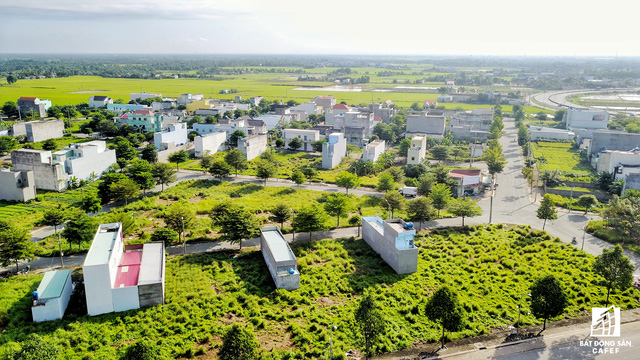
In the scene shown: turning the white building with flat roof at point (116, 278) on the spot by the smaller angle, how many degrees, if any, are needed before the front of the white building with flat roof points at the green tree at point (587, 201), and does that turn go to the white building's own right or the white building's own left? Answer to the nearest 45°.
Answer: approximately 90° to the white building's own right

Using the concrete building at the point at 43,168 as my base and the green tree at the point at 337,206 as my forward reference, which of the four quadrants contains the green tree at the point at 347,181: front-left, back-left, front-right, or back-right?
front-left

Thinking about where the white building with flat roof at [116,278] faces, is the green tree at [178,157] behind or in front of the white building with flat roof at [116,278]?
in front

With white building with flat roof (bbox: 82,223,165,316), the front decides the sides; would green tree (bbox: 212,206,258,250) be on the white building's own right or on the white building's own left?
on the white building's own right

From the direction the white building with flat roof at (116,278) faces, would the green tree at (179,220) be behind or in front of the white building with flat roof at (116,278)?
in front

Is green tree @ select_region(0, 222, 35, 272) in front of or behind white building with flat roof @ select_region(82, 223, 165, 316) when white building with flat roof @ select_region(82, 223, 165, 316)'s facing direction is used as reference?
in front

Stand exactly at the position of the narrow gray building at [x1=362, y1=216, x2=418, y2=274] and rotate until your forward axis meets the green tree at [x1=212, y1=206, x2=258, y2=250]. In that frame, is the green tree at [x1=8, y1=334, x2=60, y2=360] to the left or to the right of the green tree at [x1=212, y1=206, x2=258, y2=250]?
left

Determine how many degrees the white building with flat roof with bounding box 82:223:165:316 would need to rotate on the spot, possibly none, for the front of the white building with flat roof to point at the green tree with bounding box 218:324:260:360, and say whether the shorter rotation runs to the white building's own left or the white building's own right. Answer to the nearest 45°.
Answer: approximately 135° to the white building's own right

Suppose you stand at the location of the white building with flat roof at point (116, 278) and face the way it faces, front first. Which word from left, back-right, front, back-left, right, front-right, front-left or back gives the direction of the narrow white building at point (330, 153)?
front-right

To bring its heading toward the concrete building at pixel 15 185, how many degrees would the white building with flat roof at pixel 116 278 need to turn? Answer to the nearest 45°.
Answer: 0° — it already faces it

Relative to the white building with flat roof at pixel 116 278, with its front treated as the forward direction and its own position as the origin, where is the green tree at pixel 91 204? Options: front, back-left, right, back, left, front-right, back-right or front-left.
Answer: front

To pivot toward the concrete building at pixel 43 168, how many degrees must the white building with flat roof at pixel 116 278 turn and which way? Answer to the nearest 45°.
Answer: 0° — it already faces it

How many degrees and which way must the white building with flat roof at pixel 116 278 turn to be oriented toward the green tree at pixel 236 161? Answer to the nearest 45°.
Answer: approximately 45° to its right

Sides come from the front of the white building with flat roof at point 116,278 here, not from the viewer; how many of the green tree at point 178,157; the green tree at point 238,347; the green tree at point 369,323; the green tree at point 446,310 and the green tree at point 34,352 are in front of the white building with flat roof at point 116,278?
1

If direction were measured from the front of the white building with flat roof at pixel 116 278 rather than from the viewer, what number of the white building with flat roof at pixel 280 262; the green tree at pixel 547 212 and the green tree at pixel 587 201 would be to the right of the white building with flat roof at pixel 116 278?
3

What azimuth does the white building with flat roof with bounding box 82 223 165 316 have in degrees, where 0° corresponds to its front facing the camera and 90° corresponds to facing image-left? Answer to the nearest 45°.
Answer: approximately 180°
